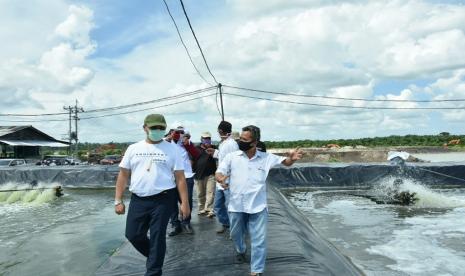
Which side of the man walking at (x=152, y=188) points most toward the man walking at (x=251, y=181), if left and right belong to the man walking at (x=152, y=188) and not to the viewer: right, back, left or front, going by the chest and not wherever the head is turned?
left

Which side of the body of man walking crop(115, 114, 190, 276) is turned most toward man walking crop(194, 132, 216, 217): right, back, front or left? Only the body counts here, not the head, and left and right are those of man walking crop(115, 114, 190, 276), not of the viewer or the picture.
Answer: back

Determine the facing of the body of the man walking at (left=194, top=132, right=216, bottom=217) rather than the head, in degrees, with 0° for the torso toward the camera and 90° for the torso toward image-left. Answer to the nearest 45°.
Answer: approximately 0°

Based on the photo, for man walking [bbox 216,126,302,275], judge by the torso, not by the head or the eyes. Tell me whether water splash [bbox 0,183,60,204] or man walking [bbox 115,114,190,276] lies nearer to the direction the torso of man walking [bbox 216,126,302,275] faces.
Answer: the man walking

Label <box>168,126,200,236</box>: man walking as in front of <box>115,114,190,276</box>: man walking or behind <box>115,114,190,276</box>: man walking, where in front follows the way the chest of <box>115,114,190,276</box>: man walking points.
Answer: behind

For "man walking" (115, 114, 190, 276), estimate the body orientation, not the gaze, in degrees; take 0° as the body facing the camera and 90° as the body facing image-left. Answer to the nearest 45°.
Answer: approximately 0°

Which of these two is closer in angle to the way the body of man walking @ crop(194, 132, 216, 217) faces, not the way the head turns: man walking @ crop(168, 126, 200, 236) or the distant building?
the man walking

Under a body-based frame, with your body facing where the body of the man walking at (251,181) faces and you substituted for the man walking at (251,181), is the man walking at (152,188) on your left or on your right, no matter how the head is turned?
on your right

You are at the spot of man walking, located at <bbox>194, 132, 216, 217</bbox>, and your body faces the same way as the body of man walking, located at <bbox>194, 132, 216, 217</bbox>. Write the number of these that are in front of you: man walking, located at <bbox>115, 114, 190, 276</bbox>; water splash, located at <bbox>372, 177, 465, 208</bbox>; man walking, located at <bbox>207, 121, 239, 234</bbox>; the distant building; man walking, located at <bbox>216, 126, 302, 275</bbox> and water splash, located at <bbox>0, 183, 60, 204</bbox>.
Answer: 3
